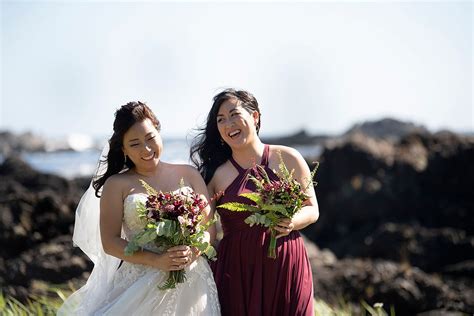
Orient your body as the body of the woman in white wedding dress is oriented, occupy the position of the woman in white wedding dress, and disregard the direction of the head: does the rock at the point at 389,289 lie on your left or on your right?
on your left

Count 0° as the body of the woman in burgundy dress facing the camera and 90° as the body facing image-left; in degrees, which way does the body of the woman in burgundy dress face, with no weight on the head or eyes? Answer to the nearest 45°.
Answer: approximately 0°

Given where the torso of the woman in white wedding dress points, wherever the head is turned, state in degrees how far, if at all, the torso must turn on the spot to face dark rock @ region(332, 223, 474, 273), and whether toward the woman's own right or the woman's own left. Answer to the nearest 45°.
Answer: approximately 90° to the woman's own left

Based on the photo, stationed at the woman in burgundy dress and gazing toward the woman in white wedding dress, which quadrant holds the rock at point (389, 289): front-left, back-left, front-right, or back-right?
back-right

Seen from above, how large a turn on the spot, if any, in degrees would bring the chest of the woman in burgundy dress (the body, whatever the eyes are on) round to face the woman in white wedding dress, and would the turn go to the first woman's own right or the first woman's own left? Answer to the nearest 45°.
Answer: approximately 90° to the first woman's own right

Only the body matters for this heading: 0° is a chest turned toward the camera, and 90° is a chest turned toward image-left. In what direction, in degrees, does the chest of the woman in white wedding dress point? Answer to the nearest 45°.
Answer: approximately 315°

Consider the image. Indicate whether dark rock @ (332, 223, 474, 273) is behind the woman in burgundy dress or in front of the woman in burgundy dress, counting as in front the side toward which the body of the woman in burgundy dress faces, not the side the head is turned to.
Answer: behind

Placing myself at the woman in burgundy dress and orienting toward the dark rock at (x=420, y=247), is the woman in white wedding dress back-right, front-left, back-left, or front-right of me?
back-left

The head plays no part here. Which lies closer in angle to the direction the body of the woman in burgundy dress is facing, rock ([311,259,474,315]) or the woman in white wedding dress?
the woman in white wedding dress

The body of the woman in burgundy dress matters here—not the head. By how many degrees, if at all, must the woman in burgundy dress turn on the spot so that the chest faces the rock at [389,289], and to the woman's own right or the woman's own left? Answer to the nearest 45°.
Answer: approximately 135° to the woman's own left
